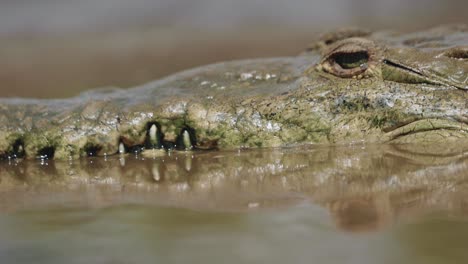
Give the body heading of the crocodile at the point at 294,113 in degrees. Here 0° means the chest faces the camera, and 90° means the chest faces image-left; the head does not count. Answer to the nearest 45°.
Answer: approximately 90°
